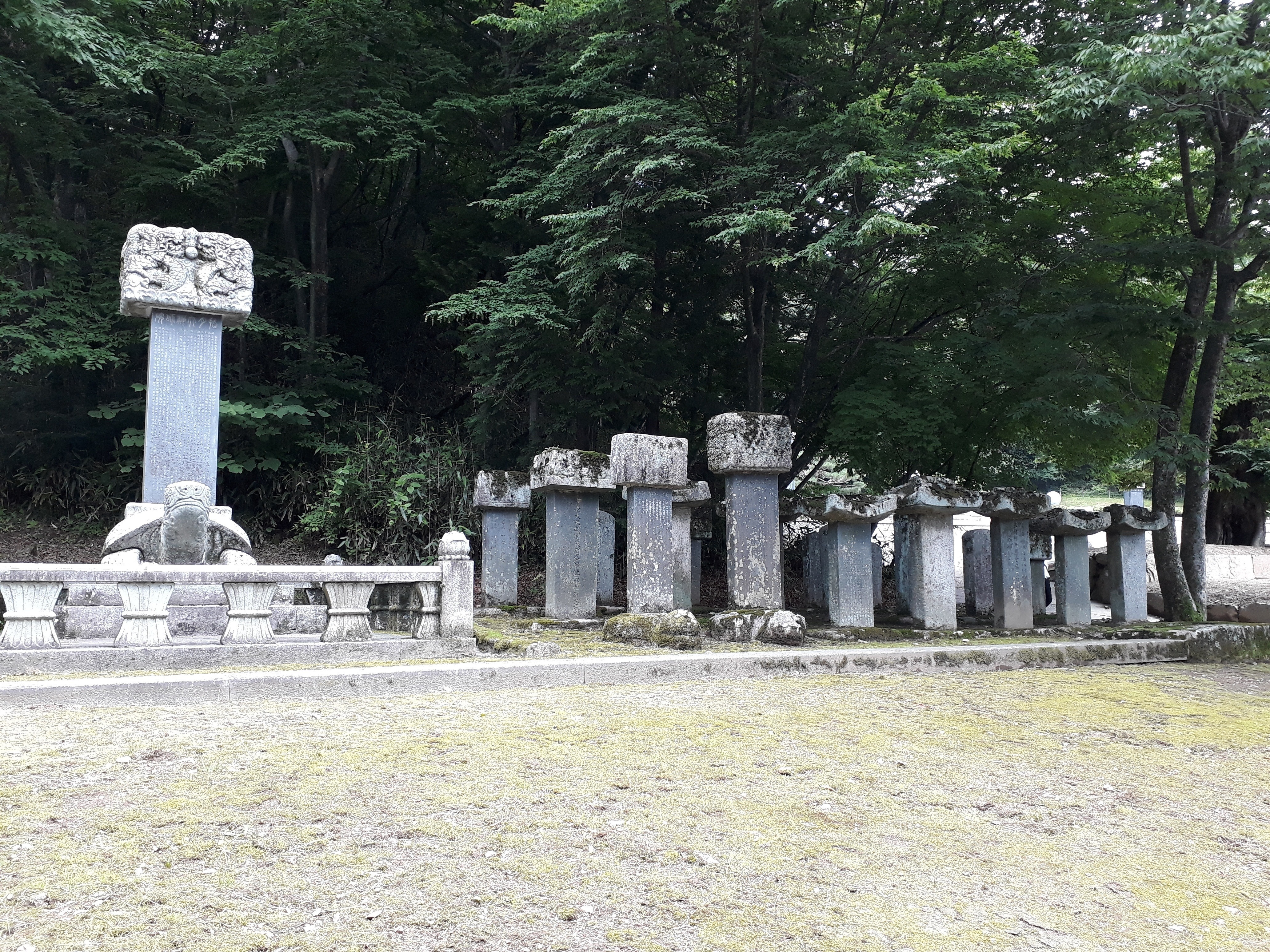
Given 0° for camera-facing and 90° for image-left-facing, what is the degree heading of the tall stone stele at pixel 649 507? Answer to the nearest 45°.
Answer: approximately 0°

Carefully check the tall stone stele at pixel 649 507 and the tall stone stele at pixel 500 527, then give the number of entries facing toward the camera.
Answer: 2

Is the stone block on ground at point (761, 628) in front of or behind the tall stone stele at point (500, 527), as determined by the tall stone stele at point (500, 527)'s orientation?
in front

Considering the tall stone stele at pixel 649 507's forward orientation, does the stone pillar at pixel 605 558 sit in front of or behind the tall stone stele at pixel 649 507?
behind

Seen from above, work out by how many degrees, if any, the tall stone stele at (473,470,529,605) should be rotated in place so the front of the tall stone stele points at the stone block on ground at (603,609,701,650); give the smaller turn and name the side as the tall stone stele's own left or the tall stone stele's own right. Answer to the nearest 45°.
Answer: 0° — it already faces it

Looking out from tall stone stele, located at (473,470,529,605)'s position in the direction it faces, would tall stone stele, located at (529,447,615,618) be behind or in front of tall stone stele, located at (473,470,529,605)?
in front

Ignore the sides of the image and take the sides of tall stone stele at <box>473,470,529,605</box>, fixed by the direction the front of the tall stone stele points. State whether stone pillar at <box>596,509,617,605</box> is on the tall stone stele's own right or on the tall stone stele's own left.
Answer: on the tall stone stele's own left

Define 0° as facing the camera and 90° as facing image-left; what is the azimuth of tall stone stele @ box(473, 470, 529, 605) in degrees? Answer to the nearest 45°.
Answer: approximately 0°
